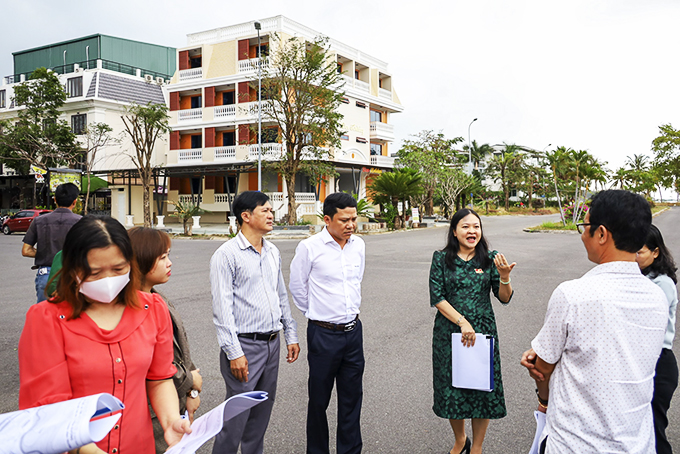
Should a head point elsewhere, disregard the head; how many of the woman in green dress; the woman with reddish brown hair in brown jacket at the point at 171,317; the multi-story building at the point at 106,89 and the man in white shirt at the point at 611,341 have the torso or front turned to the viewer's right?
1

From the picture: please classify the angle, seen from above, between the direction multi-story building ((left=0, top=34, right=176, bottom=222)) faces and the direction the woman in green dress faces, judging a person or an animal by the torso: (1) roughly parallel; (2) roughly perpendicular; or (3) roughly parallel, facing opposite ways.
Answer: roughly parallel

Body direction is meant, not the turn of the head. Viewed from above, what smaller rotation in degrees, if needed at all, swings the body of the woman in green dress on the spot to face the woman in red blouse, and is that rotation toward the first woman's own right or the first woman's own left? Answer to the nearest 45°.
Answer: approximately 45° to the first woman's own right

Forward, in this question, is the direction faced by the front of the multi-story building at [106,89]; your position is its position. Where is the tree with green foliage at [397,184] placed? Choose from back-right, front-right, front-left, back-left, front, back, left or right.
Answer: left

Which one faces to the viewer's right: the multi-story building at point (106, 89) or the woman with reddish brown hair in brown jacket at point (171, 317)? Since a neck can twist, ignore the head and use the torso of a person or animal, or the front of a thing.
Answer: the woman with reddish brown hair in brown jacket

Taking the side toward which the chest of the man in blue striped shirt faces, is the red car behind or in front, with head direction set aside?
behind

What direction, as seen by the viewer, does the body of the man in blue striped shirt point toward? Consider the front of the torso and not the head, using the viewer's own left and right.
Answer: facing the viewer and to the right of the viewer

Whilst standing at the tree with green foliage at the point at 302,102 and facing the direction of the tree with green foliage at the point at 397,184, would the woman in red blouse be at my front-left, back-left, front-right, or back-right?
back-right

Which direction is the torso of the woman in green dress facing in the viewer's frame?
toward the camera

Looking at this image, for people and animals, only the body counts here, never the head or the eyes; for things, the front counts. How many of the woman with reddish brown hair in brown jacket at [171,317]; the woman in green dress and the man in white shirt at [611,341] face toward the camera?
1

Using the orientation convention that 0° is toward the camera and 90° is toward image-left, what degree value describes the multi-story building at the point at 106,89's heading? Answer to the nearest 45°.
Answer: approximately 45°

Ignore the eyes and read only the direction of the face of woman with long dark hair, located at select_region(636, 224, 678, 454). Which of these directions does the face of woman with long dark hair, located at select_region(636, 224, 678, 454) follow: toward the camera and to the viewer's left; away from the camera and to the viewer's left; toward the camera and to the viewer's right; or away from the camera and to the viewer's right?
toward the camera and to the viewer's left

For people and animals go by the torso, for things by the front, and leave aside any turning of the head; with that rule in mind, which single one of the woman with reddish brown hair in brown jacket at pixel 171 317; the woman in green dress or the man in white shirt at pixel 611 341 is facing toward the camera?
the woman in green dress

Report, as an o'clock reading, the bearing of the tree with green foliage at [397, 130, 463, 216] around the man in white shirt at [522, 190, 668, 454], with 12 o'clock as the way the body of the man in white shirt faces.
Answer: The tree with green foliage is roughly at 1 o'clock from the man in white shirt.

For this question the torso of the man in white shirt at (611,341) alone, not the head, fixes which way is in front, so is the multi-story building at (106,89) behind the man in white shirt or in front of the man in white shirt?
in front
